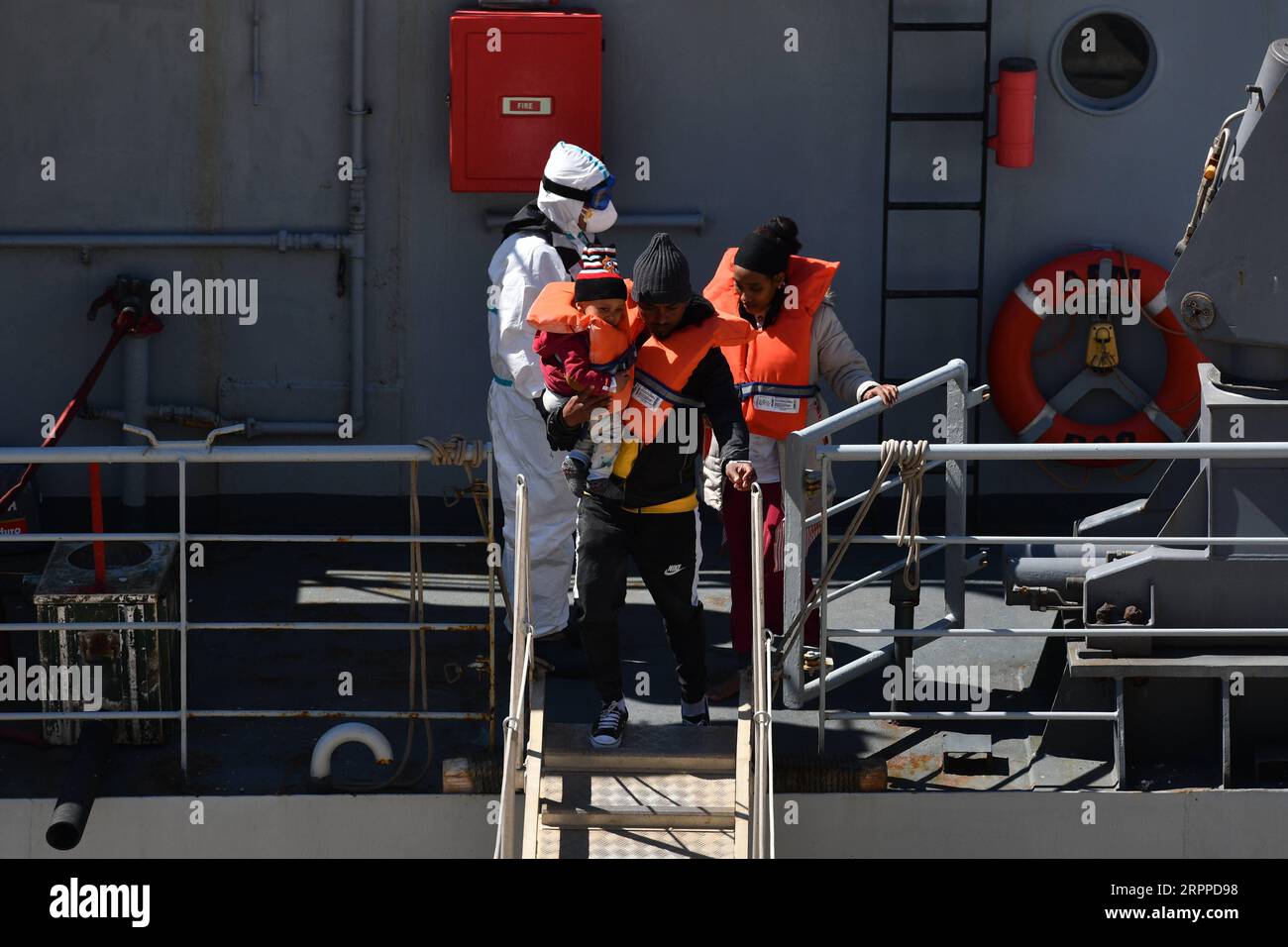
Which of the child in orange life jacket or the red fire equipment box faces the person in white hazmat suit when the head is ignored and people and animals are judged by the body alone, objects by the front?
the red fire equipment box

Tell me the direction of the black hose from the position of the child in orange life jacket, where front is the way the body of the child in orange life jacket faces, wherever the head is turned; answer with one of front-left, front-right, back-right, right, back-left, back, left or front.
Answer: back-right

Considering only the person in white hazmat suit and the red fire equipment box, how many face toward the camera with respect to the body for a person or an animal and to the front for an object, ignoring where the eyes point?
1

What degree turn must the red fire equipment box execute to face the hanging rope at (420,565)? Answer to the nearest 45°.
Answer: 0° — it already faces it

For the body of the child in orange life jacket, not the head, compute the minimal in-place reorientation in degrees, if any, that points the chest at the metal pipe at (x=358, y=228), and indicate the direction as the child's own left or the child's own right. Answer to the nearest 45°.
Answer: approximately 135° to the child's own left

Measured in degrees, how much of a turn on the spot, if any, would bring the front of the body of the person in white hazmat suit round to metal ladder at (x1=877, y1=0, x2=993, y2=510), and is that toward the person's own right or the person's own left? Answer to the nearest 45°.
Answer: approximately 45° to the person's own left

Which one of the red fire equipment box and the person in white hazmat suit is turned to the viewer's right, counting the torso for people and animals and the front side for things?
the person in white hazmat suit

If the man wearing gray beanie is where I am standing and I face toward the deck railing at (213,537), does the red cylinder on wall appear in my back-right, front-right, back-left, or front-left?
back-right

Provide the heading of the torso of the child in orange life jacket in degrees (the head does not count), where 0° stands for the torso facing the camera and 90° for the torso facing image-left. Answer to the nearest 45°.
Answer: approximately 315°

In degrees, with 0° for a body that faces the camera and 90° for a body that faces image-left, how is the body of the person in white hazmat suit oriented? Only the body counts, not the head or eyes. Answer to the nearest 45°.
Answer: approximately 270°

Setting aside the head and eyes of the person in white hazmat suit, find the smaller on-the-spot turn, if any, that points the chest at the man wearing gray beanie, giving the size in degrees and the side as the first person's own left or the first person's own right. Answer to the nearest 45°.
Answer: approximately 90° to the first person's own right

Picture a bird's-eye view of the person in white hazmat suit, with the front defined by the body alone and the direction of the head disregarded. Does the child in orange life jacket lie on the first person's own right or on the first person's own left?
on the first person's own right

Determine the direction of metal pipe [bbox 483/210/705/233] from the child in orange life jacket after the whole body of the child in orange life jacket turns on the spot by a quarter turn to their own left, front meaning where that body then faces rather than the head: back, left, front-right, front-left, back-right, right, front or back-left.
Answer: front-left

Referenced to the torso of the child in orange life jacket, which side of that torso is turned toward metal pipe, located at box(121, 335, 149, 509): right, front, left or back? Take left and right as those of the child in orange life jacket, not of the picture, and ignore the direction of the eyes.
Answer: back
